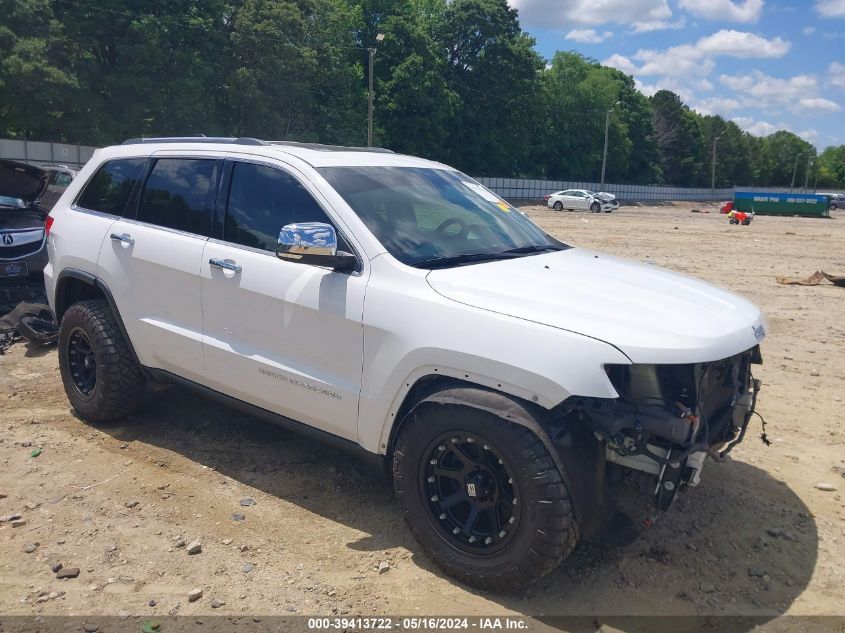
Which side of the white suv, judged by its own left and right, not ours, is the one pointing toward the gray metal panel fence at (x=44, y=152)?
back

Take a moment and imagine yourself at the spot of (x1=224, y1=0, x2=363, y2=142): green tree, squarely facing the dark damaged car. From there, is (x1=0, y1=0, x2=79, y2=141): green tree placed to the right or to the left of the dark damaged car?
right

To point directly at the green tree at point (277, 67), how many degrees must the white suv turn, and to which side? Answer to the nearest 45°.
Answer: approximately 135° to its left

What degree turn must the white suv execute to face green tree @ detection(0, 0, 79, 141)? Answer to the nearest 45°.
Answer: approximately 180°

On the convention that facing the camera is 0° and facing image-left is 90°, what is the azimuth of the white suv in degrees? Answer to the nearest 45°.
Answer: approximately 315°

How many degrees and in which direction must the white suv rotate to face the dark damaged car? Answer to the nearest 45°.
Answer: approximately 180°
